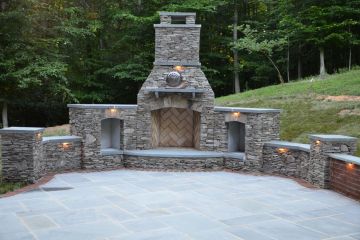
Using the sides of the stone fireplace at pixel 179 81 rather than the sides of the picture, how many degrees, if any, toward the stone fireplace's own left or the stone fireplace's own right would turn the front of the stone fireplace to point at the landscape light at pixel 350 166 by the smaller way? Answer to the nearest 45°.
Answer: approximately 45° to the stone fireplace's own left

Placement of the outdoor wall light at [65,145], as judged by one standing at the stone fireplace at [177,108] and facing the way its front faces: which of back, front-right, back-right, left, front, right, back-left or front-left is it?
right

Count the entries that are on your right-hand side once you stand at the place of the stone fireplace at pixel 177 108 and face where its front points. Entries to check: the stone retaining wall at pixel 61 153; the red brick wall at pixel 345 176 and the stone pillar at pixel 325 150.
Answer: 1

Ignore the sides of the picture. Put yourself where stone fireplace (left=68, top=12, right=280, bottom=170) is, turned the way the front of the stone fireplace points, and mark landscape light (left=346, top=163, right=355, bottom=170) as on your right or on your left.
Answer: on your left

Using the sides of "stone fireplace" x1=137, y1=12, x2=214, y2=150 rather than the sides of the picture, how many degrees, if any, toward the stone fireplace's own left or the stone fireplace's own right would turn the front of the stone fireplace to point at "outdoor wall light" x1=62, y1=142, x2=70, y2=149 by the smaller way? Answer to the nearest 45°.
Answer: approximately 90° to the stone fireplace's own right

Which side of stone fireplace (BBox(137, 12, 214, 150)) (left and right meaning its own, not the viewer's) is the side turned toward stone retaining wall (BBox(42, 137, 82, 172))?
right

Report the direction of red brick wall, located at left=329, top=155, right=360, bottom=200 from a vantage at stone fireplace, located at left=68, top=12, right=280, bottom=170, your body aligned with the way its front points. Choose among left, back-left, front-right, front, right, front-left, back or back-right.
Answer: front-left

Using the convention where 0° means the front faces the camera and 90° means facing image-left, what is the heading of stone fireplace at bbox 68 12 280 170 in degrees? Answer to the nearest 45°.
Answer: approximately 0°

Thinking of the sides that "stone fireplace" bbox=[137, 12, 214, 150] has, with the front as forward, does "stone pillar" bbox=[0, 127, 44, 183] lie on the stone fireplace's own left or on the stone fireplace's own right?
on the stone fireplace's own right
